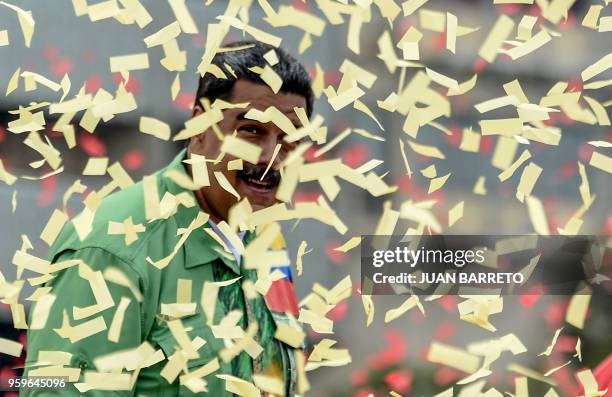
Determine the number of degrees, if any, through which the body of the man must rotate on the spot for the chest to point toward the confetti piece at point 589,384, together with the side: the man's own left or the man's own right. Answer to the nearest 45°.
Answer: approximately 45° to the man's own left

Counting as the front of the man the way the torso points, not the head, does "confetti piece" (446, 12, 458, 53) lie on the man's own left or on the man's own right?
on the man's own left

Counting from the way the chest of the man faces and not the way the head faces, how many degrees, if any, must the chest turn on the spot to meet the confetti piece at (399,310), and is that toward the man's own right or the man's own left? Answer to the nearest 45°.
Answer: approximately 45° to the man's own left

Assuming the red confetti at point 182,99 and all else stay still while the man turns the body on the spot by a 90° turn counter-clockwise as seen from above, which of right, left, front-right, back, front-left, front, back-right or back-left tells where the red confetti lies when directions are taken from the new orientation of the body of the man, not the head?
front-left

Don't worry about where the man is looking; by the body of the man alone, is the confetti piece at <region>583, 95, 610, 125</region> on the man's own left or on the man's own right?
on the man's own left

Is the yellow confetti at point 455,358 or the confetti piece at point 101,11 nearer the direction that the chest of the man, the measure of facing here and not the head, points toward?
the yellow confetti

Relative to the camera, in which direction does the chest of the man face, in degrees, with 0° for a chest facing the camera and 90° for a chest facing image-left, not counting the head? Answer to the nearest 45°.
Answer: approximately 315°

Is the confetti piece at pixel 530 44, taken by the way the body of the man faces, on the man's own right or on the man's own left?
on the man's own left

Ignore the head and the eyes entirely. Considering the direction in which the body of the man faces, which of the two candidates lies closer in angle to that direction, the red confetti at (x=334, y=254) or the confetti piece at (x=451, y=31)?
the confetti piece

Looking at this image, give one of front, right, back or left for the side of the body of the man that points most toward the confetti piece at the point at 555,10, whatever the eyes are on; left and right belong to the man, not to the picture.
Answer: front
